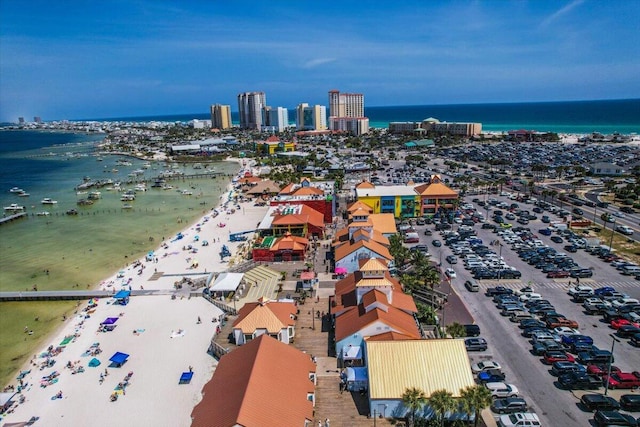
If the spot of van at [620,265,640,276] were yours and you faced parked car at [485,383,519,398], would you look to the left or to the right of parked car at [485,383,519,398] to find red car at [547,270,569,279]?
right

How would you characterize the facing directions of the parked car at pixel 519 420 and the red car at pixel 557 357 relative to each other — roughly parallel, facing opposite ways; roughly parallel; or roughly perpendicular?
roughly parallel, facing opposite ways

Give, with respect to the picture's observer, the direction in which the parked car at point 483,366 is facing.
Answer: facing to the left of the viewer

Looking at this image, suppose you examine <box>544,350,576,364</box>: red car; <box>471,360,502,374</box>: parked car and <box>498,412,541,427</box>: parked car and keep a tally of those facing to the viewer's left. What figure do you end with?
2

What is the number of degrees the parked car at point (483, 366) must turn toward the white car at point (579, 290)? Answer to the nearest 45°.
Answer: approximately 135° to its right

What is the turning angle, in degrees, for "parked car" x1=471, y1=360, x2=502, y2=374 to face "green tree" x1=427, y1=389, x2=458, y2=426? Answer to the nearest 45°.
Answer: approximately 90° to its left

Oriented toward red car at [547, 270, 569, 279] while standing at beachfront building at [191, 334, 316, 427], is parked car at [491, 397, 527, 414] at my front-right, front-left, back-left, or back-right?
front-right

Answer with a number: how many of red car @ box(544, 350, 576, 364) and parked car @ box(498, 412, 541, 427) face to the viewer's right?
1
